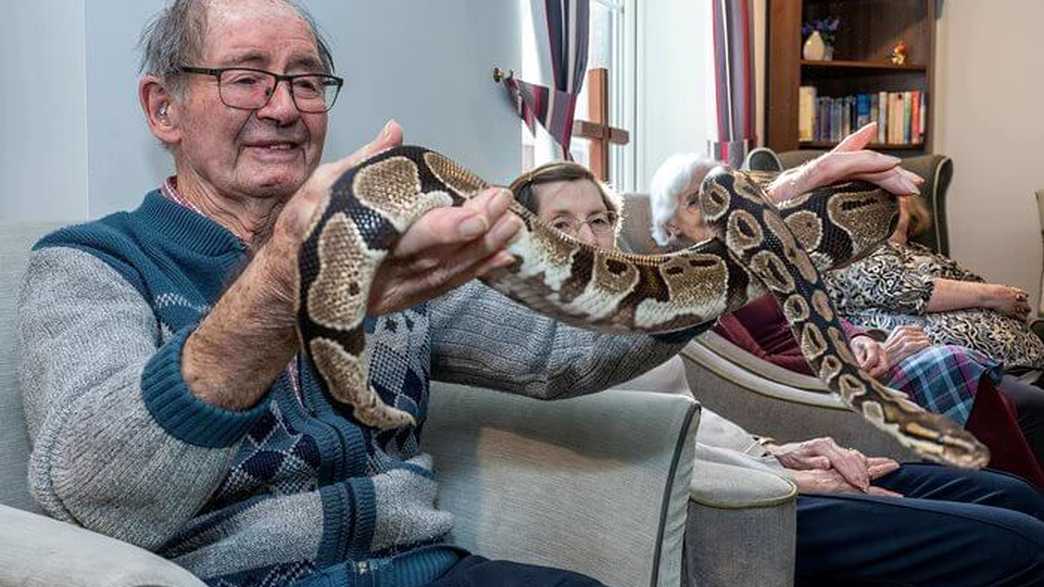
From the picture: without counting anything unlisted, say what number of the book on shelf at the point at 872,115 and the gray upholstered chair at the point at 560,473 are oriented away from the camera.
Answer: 0

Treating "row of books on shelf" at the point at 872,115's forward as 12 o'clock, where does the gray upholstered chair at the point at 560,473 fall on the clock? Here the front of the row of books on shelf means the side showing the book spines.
The gray upholstered chair is roughly at 12 o'clock from the row of books on shelf.

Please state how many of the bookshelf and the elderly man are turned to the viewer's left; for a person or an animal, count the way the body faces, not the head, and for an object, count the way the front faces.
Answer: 0

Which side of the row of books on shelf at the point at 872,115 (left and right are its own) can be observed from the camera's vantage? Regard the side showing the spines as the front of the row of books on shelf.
front

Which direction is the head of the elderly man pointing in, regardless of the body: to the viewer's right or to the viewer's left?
to the viewer's right

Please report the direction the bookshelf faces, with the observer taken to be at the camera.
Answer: facing the viewer

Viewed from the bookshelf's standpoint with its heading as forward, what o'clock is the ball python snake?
The ball python snake is roughly at 12 o'clock from the bookshelf.

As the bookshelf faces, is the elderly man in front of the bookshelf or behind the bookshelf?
in front

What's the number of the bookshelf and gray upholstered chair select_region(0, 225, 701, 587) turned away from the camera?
0

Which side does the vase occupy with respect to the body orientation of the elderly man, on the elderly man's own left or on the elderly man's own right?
on the elderly man's own left

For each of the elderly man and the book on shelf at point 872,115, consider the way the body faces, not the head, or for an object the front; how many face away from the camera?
0
